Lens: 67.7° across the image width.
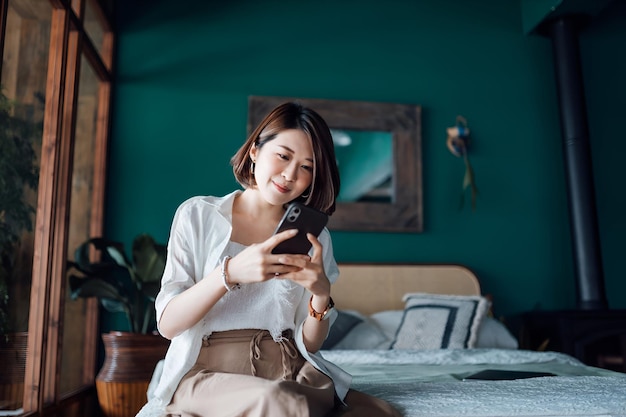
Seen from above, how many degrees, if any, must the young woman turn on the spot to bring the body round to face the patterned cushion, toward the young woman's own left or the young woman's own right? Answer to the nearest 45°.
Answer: approximately 90° to the young woman's own left

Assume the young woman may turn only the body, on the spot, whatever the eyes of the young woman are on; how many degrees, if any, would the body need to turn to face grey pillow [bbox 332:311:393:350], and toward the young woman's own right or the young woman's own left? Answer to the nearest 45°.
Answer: approximately 135° to the young woman's own left

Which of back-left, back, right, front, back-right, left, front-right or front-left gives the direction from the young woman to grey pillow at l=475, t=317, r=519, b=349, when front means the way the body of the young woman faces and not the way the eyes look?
left

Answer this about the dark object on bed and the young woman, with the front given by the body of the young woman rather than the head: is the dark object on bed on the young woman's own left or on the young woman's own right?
on the young woman's own left

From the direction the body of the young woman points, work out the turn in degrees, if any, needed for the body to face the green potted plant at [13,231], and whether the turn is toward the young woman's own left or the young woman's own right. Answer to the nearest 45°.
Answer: approximately 180°

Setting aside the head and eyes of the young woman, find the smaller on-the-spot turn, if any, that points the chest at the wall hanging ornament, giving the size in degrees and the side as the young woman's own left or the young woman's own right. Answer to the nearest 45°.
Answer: approximately 90° to the young woman's own left

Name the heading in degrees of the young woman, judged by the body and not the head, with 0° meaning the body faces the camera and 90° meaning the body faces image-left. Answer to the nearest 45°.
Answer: approximately 315°
